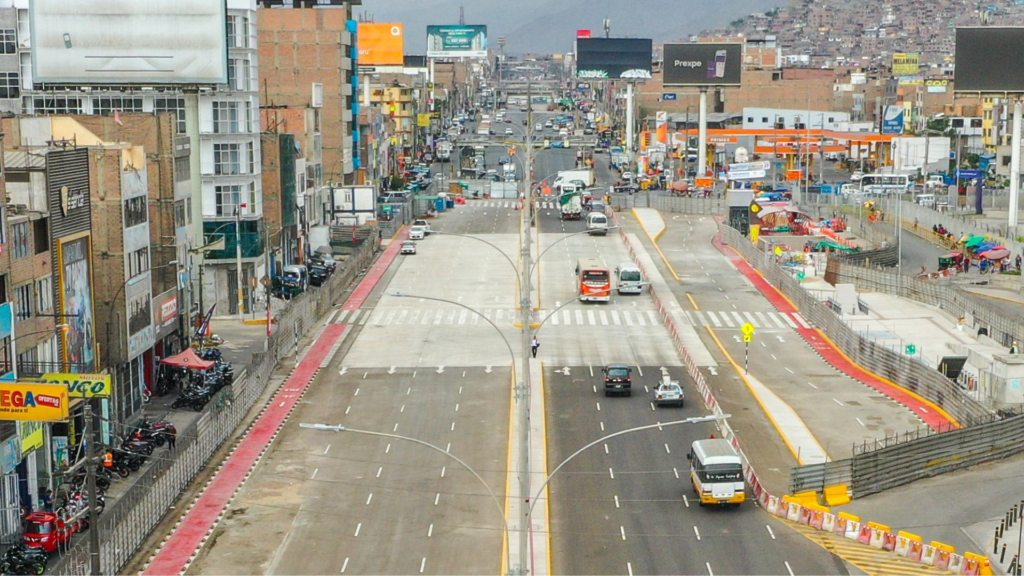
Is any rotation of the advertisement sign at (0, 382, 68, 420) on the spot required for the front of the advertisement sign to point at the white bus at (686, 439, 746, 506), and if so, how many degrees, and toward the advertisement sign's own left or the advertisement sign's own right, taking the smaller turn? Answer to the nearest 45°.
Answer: approximately 90° to the advertisement sign's own left

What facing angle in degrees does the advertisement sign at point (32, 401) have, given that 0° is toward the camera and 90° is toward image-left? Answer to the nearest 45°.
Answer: approximately 0°

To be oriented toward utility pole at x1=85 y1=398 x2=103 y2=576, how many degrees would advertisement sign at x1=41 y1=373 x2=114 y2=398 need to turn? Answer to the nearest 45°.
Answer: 0° — it already faces it

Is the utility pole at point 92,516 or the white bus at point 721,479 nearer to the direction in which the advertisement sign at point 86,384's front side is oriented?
the utility pole

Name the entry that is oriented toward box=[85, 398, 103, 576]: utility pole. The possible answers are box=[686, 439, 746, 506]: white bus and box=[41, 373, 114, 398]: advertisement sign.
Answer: the advertisement sign

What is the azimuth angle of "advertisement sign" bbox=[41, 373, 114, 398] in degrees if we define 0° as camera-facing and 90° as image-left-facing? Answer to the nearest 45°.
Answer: approximately 0°

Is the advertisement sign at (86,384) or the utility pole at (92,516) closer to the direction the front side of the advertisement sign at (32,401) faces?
the utility pole
